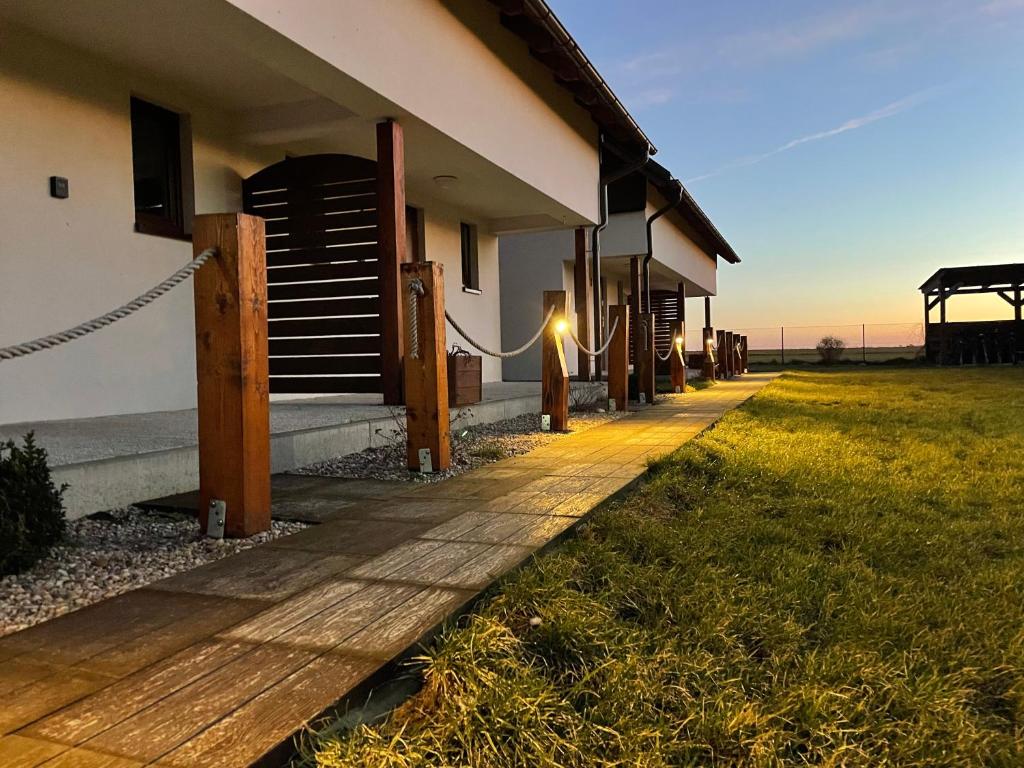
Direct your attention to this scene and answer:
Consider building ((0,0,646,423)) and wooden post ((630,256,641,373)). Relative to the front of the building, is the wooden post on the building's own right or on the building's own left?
on the building's own left

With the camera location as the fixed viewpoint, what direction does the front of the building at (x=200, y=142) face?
facing the viewer and to the right of the viewer

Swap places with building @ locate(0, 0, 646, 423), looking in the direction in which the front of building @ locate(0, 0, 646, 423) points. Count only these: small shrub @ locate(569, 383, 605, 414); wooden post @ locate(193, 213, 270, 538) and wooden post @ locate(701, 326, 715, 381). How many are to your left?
2

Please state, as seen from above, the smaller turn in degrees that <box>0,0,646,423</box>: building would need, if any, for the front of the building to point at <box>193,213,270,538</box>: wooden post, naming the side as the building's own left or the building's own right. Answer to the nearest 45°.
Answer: approximately 45° to the building's own right

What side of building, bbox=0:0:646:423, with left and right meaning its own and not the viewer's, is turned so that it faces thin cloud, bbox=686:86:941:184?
left

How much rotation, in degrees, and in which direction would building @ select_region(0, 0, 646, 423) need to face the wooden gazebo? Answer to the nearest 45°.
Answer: approximately 90° to its left

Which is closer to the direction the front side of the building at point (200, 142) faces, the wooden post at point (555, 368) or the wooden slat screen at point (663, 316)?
the wooden post

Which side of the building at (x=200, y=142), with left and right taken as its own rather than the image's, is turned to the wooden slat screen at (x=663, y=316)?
left

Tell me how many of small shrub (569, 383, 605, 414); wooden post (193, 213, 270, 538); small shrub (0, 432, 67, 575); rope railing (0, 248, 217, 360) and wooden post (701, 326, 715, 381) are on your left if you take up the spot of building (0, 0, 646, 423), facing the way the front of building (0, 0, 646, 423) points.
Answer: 2

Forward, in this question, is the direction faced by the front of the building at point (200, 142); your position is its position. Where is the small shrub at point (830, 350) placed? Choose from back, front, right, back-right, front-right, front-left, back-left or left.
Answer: left

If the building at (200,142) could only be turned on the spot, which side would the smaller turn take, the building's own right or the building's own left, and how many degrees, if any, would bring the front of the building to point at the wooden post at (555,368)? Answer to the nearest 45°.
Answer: approximately 45° to the building's own left

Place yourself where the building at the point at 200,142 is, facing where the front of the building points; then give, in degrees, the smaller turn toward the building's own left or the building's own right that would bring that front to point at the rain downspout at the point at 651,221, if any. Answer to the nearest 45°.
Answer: approximately 90° to the building's own left

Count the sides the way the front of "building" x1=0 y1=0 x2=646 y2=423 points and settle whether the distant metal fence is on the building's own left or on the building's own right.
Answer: on the building's own left

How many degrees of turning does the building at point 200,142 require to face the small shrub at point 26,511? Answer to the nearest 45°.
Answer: approximately 45° to its right
